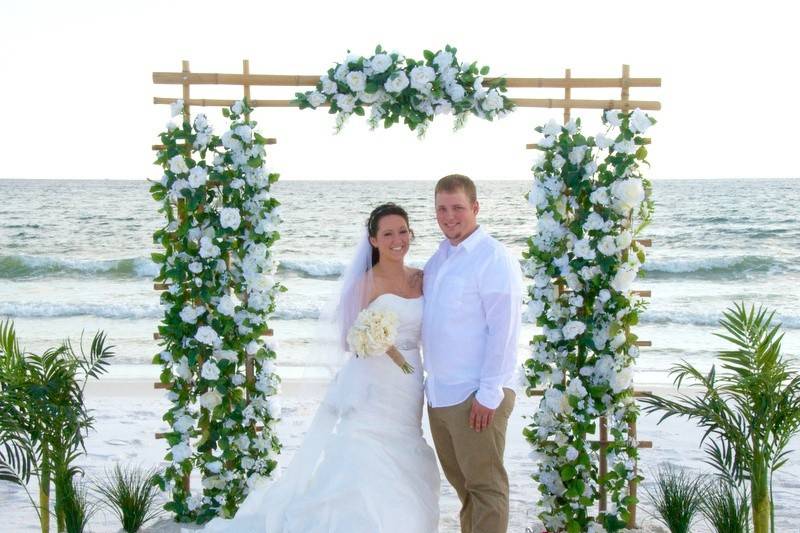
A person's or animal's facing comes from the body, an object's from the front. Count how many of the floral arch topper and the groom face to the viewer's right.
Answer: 0

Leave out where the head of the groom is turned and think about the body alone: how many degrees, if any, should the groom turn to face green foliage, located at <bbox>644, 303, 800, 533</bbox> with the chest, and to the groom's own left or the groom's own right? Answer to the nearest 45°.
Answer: approximately 135° to the groom's own left

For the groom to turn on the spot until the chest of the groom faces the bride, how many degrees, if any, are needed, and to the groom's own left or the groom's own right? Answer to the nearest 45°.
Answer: approximately 45° to the groom's own right

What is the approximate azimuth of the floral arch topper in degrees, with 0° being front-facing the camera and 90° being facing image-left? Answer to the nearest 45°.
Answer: approximately 0°

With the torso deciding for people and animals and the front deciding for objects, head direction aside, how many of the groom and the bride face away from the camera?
0

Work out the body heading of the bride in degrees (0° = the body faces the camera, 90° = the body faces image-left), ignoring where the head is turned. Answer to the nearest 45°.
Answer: approximately 315°

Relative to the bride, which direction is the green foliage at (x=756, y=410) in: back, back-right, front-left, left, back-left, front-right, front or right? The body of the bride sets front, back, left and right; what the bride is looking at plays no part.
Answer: front-left
